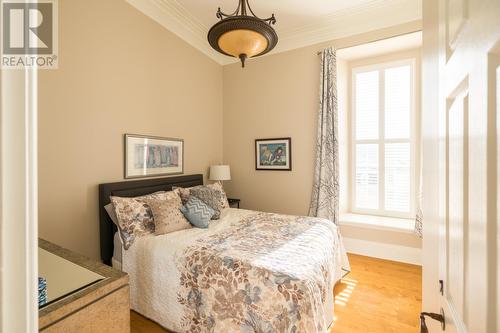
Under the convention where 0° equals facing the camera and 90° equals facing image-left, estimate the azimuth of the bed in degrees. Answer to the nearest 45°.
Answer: approximately 315°

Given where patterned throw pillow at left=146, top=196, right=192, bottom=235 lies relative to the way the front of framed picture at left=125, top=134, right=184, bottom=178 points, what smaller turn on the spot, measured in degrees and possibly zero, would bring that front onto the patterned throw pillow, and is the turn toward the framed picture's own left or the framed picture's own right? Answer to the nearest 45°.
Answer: approximately 45° to the framed picture's own right

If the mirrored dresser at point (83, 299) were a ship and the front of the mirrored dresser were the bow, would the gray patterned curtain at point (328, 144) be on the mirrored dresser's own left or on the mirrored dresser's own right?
on the mirrored dresser's own left

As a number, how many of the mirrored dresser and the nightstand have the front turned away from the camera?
0

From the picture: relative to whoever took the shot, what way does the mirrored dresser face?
facing the viewer and to the right of the viewer

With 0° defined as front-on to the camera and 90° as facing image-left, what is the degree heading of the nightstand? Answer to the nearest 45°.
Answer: approximately 315°

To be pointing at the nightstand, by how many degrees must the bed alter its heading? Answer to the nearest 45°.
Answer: approximately 135° to its left

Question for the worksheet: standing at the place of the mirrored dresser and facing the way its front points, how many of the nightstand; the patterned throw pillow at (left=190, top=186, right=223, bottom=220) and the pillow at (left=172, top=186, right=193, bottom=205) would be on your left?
3

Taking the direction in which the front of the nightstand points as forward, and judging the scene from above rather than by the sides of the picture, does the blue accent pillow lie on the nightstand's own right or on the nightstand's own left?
on the nightstand's own right

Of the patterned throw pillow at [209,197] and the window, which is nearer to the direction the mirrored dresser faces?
the window

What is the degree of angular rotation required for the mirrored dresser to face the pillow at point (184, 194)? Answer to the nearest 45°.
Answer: approximately 90° to its left

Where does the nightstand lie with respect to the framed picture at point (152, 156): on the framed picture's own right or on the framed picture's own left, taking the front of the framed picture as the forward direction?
on the framed picture's own left

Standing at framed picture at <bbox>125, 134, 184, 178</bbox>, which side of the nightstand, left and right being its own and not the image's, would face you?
right

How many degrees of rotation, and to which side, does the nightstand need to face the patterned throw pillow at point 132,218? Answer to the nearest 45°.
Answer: approximately 90° to its right

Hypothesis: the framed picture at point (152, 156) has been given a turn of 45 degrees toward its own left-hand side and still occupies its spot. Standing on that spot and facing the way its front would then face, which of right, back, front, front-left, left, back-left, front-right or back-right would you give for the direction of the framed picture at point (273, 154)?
front

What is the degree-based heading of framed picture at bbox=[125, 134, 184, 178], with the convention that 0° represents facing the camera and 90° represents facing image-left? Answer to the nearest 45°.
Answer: approximately 315°

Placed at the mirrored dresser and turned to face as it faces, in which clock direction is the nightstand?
The nightstand is roughly at 9 o'clock from the mirrored dresser.
